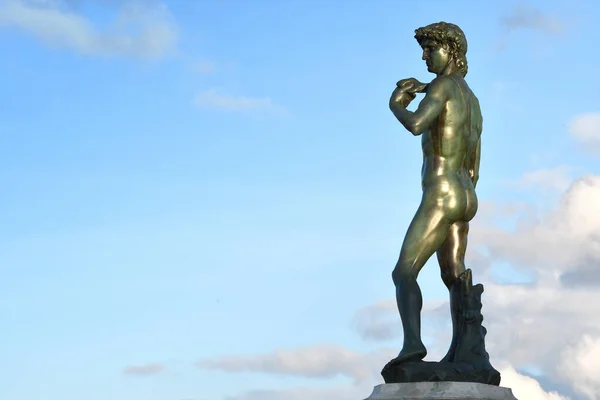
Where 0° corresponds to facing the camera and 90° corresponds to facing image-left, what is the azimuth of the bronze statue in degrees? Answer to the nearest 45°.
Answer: approximately 135°
